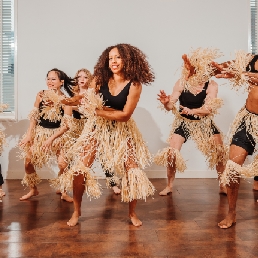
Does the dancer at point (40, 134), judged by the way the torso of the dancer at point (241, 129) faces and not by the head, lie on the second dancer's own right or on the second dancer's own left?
on the second dancer's own right

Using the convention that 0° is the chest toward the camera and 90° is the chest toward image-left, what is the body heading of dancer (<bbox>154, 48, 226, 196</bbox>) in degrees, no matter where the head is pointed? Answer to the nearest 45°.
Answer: approximately 0°

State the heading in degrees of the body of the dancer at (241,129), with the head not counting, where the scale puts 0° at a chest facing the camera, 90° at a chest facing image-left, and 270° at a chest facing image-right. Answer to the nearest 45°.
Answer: approximately 45°

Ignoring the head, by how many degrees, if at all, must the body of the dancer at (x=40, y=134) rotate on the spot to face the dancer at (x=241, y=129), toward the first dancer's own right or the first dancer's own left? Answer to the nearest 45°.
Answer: approximately 90° to the first dancer's own left
